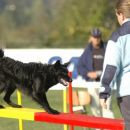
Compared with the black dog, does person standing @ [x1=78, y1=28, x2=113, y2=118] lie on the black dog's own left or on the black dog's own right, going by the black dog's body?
on the black dog's own left

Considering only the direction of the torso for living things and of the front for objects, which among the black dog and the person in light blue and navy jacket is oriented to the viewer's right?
the black dog

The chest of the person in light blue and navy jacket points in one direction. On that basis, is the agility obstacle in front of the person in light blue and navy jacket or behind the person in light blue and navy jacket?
in front

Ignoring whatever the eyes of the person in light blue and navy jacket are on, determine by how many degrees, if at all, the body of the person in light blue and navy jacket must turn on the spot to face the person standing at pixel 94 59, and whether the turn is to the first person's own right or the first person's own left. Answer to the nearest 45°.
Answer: approximately 45° to the first person's own right

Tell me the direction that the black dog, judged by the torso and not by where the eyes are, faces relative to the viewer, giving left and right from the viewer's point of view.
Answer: facing to the right of the viewer

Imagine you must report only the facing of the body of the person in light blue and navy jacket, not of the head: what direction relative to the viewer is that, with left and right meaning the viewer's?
facing away from the viewer and to the left of the viewer

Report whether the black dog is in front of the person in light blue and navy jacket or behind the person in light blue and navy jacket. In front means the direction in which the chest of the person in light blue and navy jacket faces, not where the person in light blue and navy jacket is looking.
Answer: in front

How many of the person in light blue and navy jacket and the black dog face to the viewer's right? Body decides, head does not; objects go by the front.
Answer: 1
